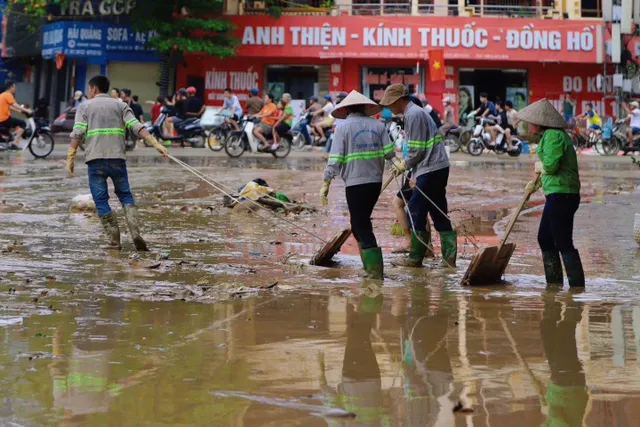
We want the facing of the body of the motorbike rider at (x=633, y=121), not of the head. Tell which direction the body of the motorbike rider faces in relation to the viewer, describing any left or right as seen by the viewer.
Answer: facing to the left of the viewer

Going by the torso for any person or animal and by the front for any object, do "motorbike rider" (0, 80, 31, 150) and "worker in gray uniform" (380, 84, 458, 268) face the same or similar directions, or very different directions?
very different directions

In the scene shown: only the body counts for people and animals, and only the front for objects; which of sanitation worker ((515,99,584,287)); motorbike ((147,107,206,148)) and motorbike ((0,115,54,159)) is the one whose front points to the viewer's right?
motorbike ((0,115,54,159))

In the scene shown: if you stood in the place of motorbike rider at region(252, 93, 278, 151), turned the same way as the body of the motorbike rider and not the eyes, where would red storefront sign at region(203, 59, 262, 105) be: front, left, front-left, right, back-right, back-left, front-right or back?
right

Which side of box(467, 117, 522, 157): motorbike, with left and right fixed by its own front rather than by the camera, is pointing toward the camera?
left

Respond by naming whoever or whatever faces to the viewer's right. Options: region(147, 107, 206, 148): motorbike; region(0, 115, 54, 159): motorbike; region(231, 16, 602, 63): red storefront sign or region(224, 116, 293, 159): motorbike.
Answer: region(0, 115, 54, 159): motorbike

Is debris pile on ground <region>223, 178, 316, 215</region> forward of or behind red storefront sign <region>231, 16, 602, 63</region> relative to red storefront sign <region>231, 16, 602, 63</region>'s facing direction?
forward

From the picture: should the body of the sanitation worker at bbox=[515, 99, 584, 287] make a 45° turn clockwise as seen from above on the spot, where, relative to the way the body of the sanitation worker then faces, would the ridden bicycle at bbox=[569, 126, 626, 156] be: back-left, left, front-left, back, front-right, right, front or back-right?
front-right

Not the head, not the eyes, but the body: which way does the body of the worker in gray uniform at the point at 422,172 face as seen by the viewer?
to the viewer's left

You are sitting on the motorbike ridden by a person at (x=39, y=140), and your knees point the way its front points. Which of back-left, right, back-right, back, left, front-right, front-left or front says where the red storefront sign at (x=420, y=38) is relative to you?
front-left

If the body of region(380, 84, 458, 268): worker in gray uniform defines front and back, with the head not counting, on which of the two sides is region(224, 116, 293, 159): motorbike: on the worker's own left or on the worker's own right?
on the worker's own right

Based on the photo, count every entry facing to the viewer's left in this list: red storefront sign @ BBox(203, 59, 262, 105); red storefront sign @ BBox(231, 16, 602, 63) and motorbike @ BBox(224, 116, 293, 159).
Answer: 1
